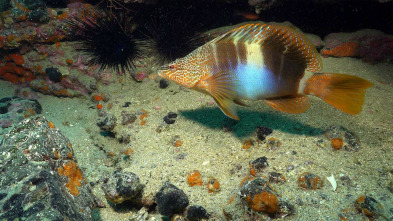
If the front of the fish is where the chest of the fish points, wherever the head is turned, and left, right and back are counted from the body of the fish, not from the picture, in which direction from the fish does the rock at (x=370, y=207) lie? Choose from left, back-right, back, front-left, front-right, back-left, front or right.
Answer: back-left

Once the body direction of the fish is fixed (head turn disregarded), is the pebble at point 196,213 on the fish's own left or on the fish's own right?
on the fish's own left

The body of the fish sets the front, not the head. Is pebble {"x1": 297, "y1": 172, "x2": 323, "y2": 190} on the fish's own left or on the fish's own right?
on the fish's own left

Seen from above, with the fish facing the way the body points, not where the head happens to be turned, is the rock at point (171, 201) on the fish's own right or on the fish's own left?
on the fish's own left

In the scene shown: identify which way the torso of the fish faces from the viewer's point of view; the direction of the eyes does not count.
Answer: to the viewer's left
